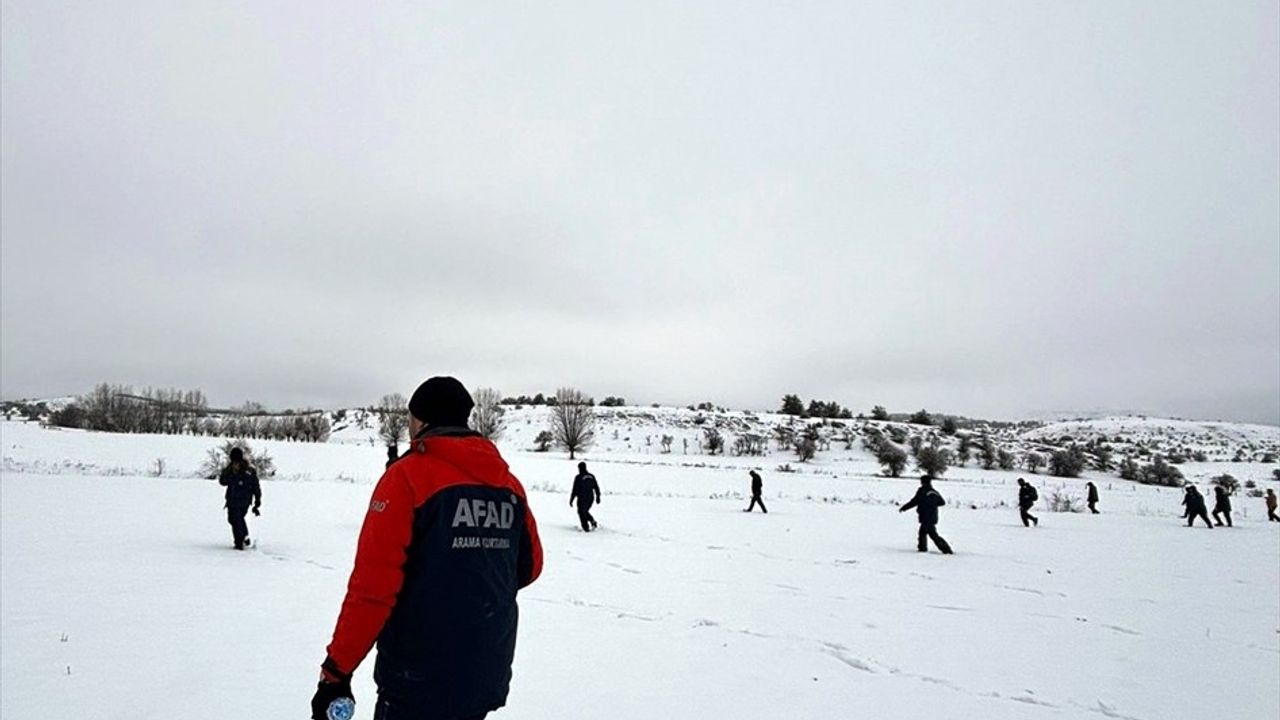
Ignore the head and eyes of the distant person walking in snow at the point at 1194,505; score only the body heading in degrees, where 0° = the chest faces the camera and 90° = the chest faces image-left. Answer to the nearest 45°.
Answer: approximately 90°

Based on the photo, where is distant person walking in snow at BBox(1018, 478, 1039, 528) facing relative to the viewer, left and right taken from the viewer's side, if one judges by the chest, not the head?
facing to the left of the viewer

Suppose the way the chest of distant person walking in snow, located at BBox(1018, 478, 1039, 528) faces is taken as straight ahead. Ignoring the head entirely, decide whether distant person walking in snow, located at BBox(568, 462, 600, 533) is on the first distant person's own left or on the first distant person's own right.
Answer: on the first distant person's own left

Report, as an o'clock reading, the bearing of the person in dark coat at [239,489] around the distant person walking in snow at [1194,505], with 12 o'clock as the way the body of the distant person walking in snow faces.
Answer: The person in dark coat is roughly at 10 o'clock from the distant person walking in snow.

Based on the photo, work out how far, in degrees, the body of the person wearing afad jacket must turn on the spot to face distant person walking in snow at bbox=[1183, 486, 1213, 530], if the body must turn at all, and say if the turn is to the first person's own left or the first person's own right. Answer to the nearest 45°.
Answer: approximately 90° to the first person's own right

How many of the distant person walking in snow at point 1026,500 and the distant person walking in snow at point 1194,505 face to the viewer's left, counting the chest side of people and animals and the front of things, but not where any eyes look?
2

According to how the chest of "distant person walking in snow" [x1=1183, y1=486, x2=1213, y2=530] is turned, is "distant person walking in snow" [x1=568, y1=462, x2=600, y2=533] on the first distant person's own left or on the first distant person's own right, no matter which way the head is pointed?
on the first distant person's own left

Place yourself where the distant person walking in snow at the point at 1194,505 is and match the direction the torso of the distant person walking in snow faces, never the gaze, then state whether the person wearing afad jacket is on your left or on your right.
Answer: on your left

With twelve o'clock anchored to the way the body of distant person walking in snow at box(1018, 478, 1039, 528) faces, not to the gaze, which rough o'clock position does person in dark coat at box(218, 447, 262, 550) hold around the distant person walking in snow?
The person in dark coat is roughly at 10 o'clock from the distant person walking in snow.

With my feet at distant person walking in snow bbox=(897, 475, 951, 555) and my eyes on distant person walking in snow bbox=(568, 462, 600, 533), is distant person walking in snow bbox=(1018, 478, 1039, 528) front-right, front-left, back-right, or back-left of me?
back-right

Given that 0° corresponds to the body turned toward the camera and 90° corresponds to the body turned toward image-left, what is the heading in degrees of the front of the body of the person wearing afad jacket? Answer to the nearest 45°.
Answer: approximately 135°
